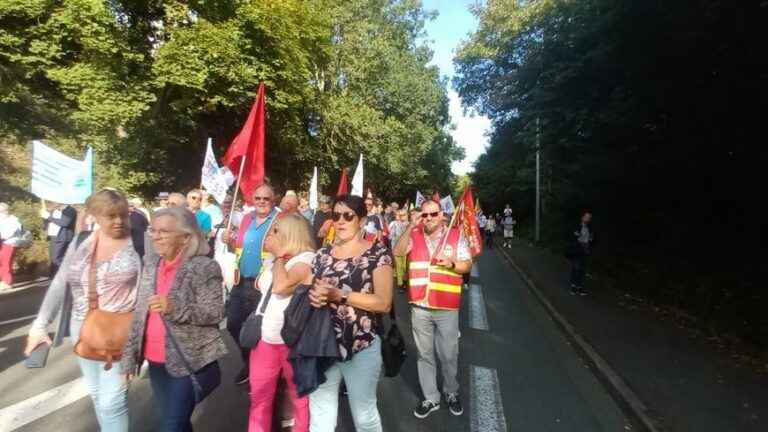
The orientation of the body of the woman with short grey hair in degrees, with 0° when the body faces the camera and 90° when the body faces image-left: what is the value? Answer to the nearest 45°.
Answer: approximately 45°

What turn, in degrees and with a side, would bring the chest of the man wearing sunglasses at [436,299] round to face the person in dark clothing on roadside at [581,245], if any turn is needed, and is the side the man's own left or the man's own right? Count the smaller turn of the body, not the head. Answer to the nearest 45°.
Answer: approximately 135° to the man's own left

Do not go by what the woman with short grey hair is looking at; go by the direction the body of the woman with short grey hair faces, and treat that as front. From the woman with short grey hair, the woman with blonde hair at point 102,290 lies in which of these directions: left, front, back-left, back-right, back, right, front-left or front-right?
right

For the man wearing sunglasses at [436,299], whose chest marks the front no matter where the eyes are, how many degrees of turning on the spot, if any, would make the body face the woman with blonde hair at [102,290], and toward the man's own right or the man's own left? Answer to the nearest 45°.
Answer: approximately 45° to the man's own right

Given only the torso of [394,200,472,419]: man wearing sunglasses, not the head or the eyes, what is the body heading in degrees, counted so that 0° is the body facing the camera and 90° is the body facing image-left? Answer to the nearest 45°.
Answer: approximately 0°

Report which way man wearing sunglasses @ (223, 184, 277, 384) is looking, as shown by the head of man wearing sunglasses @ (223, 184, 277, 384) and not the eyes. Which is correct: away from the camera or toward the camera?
toward the camera

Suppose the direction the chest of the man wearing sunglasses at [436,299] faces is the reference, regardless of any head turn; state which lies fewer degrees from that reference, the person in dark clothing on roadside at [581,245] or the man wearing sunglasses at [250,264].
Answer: the man wearing sunglasses

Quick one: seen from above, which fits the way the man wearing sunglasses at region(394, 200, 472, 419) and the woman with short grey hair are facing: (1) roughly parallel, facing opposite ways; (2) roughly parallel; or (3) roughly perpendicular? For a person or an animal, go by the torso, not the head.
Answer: roughly parallel

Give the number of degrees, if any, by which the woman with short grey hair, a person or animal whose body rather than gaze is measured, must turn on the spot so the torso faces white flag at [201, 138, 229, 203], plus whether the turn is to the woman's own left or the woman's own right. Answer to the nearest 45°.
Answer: approximately 135° to the woman's own right

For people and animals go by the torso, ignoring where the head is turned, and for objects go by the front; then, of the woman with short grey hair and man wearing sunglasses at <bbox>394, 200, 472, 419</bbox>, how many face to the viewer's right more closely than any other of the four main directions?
0
